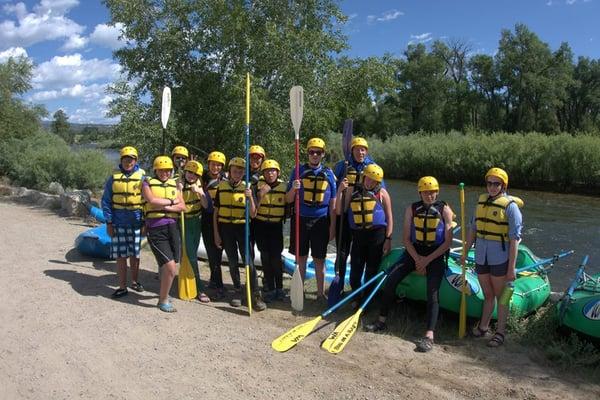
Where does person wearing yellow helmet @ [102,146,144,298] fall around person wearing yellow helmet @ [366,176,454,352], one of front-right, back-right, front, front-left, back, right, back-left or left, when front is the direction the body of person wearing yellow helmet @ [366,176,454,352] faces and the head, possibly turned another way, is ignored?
right

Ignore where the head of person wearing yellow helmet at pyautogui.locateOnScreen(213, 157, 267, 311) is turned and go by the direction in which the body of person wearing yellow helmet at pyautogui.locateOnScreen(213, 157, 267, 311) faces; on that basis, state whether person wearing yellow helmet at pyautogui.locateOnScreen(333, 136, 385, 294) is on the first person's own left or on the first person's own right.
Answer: on the first person's own left

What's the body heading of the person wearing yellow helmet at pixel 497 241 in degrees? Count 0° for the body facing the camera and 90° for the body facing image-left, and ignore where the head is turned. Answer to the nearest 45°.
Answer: approximately 45°

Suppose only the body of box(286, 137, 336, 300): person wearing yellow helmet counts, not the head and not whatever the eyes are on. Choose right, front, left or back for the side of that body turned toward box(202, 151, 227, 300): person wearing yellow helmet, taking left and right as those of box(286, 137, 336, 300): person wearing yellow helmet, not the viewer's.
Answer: right

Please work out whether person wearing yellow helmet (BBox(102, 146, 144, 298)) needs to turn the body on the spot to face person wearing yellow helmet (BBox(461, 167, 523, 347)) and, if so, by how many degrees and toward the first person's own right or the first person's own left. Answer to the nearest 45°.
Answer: approximately 45° to the first person's own left

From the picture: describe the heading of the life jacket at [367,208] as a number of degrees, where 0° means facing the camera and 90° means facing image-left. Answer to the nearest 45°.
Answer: approximately 45°

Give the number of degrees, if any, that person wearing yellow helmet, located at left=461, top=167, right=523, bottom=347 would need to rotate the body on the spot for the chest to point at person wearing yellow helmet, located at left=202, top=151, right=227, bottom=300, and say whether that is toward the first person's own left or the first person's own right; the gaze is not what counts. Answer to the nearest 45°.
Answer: approximately 45° to the first person's own right

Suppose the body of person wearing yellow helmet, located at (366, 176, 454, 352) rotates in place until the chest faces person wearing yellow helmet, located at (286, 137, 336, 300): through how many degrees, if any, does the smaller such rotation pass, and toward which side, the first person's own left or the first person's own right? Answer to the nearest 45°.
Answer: approximately 90° to the first person's own right

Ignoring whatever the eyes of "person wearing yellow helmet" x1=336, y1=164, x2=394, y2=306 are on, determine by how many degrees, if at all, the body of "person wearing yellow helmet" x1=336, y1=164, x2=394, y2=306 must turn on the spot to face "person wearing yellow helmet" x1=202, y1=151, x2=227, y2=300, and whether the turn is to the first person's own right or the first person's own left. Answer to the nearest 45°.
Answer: approximately 45° to the first person's own right
